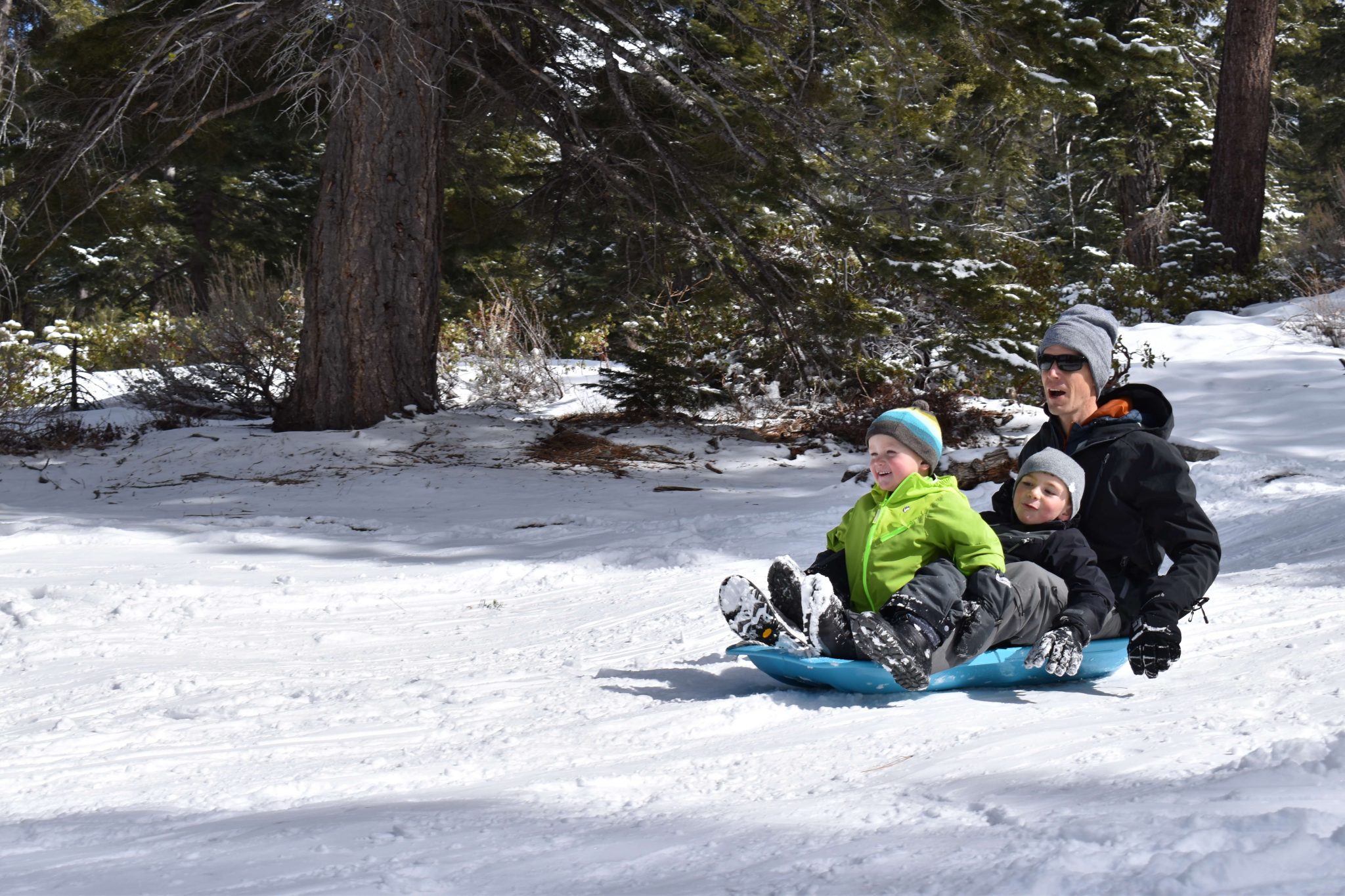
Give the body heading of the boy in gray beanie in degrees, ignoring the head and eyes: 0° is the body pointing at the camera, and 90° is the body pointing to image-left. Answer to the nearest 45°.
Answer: approximately 45°

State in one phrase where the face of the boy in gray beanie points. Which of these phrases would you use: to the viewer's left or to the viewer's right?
to the viewer's left

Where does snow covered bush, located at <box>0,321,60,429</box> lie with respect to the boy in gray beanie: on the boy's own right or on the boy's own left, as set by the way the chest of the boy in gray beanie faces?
on the boy's own right

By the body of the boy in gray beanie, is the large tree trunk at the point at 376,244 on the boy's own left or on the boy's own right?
on the boy's own right

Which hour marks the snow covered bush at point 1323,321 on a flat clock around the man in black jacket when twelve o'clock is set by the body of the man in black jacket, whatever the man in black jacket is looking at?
The snow covered bush is roughly at 5 o'clock from the man in black jacket.

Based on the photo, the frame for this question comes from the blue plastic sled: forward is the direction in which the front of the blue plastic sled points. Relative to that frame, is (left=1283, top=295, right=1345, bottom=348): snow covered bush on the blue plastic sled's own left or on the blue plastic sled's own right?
on the blue plastic sled's own right

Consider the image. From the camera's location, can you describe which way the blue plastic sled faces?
facing to the left of the viewer
